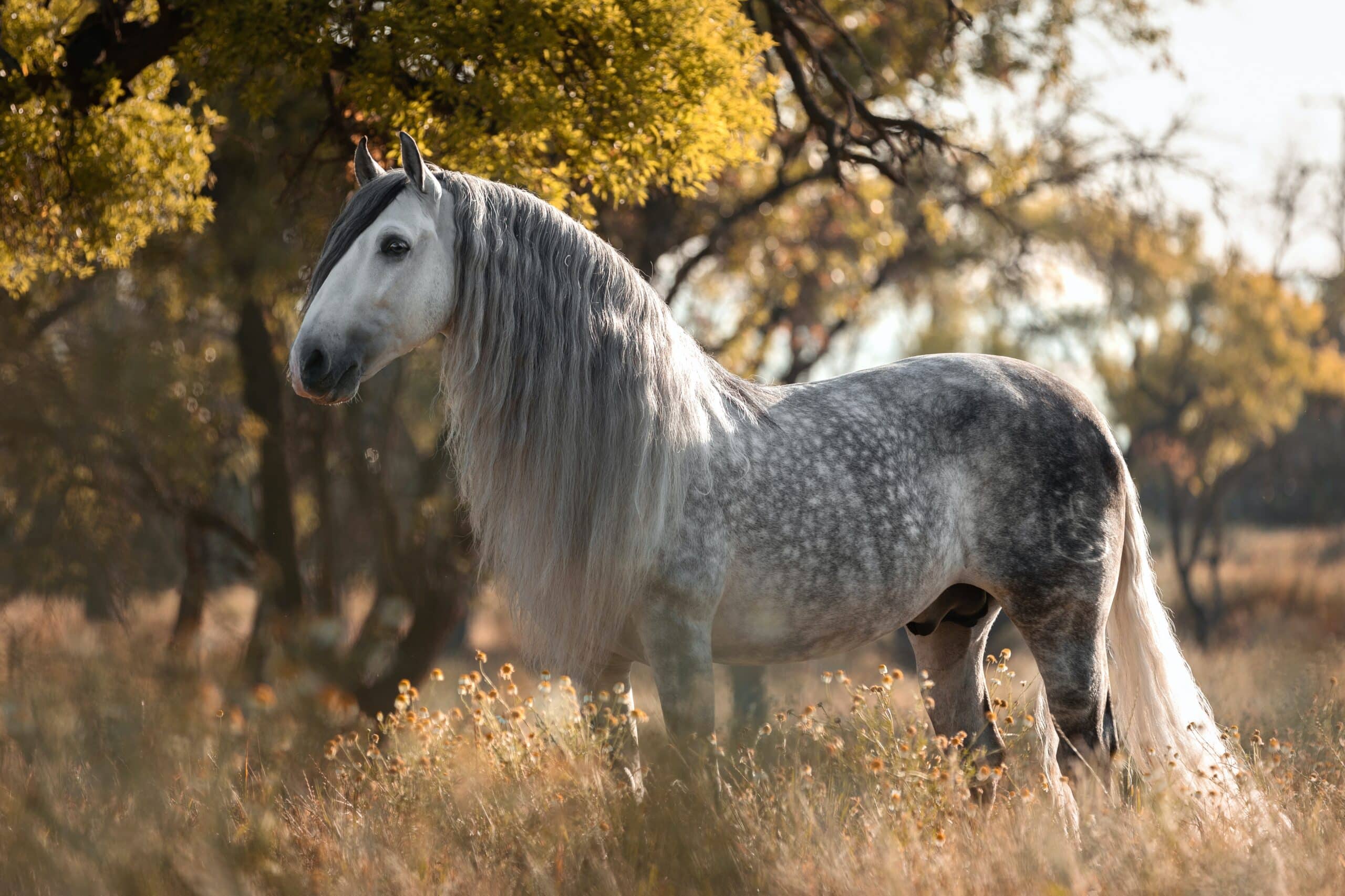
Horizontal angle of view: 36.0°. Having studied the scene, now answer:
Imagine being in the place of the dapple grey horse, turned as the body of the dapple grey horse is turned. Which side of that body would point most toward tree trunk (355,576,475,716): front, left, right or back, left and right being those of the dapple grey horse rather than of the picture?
right

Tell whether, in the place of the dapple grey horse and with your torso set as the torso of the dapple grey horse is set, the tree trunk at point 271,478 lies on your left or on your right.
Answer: on your right

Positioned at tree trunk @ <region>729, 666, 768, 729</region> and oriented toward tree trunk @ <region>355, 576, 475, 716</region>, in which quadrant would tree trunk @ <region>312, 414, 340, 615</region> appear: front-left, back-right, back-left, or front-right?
front-right

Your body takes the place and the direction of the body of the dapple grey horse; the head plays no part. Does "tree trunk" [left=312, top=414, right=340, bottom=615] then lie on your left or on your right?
on your right

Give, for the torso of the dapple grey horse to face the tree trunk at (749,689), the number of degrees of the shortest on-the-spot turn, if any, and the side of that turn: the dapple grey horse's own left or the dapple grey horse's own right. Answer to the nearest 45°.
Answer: approximately 90° to the dapple grey horse's own right

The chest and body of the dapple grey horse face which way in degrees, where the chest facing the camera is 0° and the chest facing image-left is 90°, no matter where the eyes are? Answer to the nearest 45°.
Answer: approximately 90°
